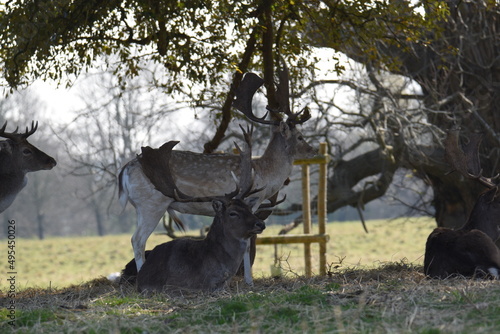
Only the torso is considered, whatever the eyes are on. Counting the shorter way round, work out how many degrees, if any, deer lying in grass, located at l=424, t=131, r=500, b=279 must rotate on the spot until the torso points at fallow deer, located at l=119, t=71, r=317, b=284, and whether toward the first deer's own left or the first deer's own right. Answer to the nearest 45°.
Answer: approximately 180°

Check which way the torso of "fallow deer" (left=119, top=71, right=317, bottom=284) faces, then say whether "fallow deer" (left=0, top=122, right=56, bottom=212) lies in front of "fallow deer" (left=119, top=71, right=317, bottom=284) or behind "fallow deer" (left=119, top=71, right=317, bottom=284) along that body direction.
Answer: behind

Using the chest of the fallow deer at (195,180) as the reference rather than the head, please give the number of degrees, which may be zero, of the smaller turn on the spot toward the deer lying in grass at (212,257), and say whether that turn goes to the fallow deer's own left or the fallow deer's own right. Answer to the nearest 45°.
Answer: approximately 90° to the fallow deer's own right

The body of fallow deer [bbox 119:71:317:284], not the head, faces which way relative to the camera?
to the viewer's right

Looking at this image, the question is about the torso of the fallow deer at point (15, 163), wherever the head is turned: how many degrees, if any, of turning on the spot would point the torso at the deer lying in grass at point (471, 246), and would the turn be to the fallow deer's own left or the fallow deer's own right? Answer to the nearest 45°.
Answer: approximately 45° to the fallow deer's own right

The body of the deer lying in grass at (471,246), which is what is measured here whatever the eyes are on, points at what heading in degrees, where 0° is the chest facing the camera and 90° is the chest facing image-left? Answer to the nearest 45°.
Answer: approximately 270°

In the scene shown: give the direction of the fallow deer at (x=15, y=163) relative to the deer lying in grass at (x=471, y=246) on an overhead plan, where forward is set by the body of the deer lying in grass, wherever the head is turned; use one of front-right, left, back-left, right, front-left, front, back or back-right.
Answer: back

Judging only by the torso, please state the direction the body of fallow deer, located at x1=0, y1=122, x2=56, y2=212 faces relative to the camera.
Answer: to the viewer's right

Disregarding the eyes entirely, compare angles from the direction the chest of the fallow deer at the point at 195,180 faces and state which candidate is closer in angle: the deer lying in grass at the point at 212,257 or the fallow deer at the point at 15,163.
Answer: the deer lying in grass
